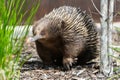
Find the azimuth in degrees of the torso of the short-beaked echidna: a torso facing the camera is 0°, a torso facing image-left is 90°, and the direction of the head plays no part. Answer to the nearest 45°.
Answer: approximately 45°
